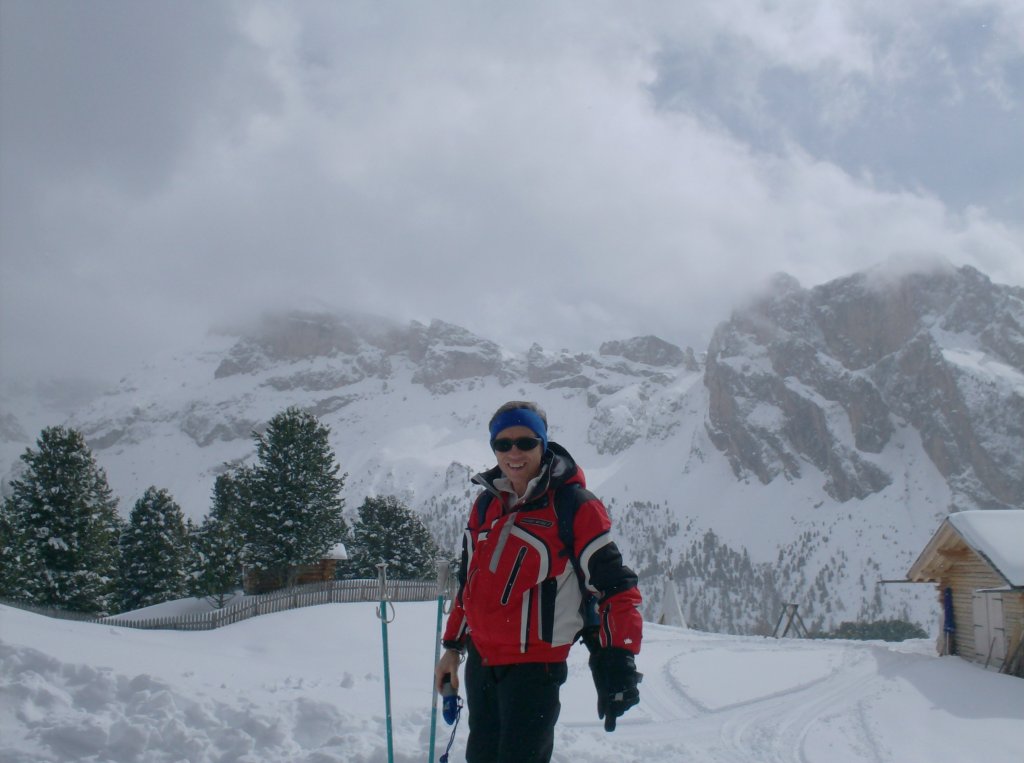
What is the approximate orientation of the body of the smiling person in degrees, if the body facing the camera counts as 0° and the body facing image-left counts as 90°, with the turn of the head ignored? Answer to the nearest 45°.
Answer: approximately 45°

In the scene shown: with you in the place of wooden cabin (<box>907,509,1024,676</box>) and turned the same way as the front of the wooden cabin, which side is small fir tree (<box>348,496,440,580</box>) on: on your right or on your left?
on your right

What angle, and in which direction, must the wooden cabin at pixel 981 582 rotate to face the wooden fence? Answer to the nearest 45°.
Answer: approximately 45° to its right

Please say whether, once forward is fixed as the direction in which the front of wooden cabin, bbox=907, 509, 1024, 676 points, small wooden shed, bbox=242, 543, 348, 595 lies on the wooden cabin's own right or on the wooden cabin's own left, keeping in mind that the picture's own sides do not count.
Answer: on the wooden cabin's own right

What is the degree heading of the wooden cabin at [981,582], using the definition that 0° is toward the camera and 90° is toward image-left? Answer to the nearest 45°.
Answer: approximately 45°

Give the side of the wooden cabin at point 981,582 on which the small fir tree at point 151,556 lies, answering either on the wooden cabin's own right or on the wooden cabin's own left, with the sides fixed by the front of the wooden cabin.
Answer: on the wooden cabin's own right

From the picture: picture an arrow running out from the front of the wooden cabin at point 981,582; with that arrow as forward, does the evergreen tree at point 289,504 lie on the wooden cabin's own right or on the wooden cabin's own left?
on the wooden cabin's own right
